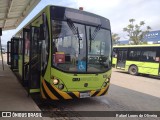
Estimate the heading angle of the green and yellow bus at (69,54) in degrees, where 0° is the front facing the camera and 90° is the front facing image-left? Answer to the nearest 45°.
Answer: approximately 315°

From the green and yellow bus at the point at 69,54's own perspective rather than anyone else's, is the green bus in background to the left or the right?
on its left
